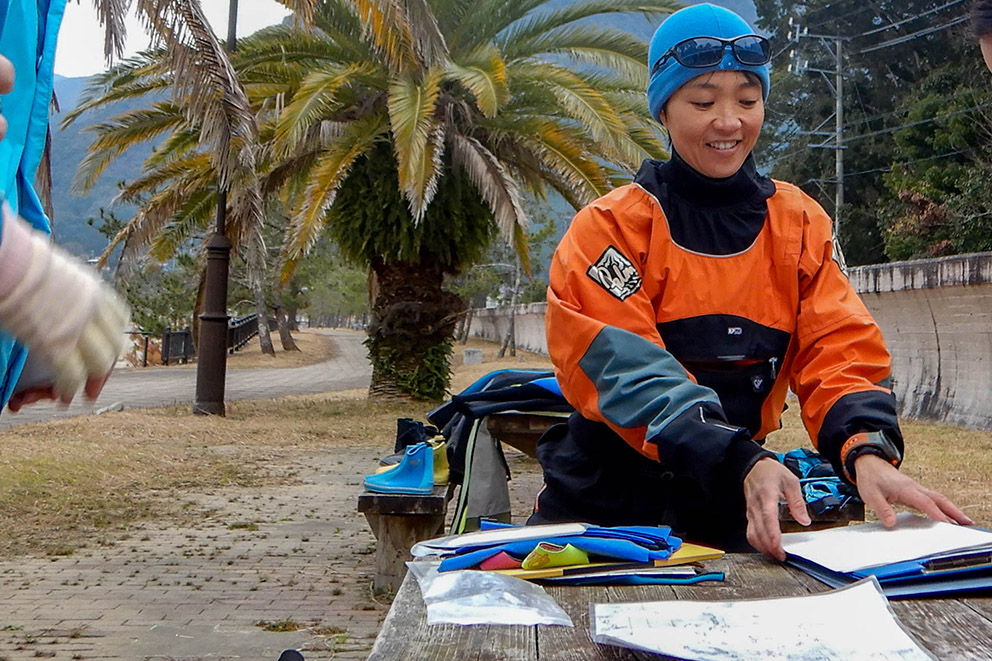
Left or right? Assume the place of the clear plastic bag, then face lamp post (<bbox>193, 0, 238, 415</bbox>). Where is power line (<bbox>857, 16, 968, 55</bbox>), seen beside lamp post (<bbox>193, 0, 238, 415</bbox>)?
right

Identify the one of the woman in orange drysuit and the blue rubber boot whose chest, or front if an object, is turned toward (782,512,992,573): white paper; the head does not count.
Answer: the woman in orange drysuit

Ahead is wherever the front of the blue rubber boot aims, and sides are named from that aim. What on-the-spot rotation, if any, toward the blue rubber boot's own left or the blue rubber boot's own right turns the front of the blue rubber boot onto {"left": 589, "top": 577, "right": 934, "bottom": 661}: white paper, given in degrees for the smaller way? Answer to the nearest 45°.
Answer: approximately 90° to the blue rubber boot's own left

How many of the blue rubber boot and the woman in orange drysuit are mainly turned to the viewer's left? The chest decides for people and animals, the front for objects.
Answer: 1

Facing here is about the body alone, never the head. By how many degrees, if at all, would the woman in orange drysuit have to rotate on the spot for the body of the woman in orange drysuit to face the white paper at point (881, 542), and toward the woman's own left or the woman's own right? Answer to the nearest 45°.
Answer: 0° — they already face it

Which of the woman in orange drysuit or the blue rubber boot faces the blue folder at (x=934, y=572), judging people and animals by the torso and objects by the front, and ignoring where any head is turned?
the woman in orange drysuit

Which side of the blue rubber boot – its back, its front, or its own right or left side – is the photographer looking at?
left

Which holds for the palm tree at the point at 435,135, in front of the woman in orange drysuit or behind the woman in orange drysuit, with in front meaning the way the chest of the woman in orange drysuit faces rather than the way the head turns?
behind

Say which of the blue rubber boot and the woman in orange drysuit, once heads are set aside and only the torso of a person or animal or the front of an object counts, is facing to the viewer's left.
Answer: the blue rubber boot

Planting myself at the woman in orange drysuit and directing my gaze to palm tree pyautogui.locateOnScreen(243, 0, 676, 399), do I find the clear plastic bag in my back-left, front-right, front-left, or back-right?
back-left
